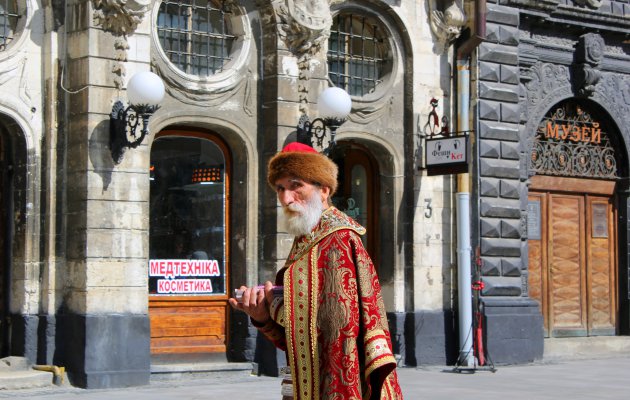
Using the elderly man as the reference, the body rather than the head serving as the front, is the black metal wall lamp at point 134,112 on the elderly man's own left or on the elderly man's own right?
on the elderly man's own right

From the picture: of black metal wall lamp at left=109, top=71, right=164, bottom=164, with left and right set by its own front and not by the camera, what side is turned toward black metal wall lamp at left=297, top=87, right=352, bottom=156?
left

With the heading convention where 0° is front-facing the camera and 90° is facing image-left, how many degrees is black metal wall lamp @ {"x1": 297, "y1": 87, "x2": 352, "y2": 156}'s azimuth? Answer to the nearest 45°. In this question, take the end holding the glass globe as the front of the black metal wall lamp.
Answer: approximately 315°

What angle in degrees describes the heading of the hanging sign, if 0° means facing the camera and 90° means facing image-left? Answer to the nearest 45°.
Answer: approximately 45°

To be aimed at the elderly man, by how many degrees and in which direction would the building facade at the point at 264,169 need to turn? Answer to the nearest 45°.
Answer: approximately 45° to its right

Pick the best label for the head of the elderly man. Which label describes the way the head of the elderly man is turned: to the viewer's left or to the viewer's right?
to the viewer's left

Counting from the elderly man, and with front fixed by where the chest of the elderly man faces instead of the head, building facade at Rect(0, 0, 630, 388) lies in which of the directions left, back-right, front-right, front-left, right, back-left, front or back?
back-right

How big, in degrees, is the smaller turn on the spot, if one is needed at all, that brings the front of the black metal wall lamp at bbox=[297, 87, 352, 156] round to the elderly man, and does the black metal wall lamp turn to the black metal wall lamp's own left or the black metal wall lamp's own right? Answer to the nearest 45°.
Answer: approximately 45° to the black metal wall lamp's own right

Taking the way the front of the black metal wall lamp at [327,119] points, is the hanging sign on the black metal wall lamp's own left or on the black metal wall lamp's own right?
on the black metal wall lamp's own left
